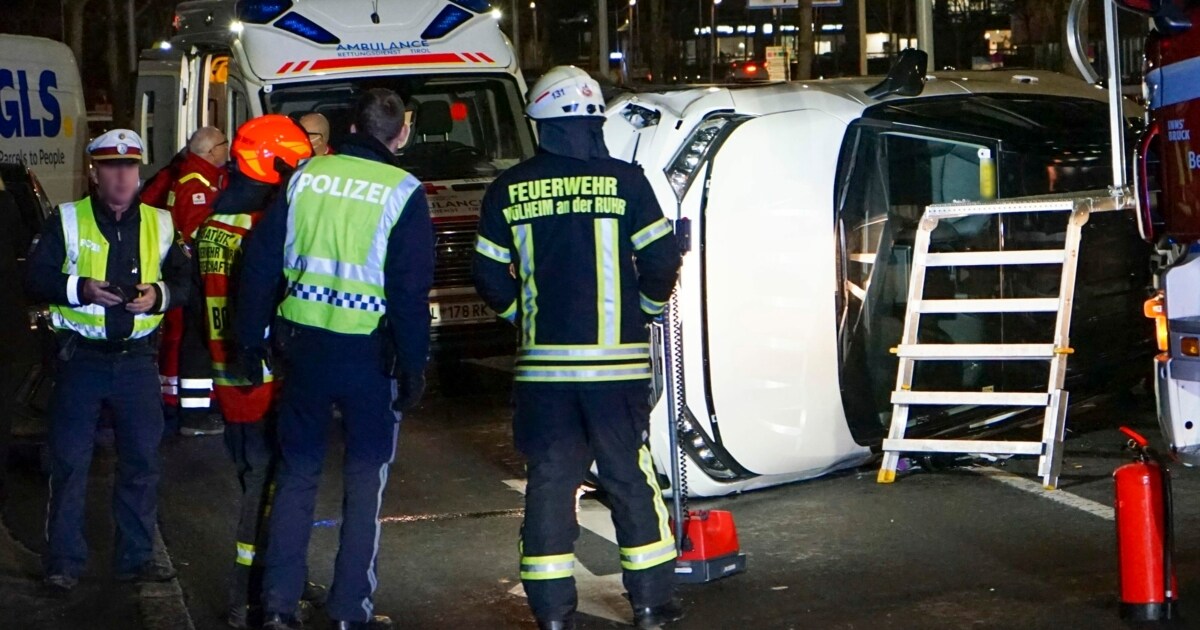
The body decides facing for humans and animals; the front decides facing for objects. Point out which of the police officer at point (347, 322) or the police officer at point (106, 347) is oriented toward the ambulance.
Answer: the police officer at point (347, 322)

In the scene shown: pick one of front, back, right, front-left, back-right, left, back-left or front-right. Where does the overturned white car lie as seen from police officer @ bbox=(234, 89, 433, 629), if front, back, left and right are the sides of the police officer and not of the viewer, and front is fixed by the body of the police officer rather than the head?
front-right

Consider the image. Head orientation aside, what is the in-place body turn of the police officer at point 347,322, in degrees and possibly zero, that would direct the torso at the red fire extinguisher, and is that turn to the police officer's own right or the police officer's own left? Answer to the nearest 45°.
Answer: approximately 90° to the police officer's own right

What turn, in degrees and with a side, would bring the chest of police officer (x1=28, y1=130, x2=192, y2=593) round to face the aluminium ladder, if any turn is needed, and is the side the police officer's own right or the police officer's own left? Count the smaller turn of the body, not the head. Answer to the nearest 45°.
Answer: approximately 90° to the police officer's own left

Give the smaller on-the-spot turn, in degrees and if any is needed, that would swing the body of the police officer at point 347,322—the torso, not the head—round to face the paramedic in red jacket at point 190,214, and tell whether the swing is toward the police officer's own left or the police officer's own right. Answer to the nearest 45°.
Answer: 0° — they already face them

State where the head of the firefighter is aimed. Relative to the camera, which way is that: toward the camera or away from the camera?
away from the camera

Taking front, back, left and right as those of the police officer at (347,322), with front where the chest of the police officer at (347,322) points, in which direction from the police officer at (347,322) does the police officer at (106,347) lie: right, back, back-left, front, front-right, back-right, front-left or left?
front-left

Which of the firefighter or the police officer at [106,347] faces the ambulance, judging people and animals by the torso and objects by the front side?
the firefighter

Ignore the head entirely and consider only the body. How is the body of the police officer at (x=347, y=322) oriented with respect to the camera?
away from the camera

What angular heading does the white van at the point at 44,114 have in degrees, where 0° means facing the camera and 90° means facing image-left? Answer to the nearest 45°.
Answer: approximately 90°

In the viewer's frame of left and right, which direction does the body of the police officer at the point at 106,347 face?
facing the viewer

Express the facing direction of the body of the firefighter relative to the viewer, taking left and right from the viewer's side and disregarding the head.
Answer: facing away from the viewer
